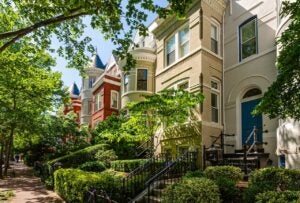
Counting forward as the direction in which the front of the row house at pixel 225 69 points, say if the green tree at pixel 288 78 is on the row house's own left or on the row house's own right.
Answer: on the row house's own left

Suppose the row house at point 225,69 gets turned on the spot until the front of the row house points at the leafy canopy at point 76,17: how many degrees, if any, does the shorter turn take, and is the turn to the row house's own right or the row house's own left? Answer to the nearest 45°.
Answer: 0° — it already faces it

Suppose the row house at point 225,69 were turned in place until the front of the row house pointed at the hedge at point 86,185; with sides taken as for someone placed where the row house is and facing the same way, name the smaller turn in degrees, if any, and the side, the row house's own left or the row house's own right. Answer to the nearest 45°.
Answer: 0° — it already faces it

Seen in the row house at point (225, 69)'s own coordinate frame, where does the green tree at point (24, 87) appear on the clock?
The green tree is roughly at 2 o'clock from the row house.

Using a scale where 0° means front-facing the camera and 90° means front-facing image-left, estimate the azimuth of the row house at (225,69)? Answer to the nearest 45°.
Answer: approximately 45°

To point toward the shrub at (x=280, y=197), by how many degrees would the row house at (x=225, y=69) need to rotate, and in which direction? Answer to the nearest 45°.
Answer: approximately 45° to its left

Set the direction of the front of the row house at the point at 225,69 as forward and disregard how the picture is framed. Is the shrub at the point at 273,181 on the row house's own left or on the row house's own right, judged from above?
on the row house's own left
